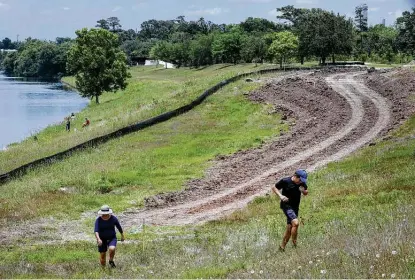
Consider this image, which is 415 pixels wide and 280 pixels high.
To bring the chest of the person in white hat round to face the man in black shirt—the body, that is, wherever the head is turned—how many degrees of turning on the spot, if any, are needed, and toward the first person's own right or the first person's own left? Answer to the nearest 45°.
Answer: approximately 90° to the first person's own left

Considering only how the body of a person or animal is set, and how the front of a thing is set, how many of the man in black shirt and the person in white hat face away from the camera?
0

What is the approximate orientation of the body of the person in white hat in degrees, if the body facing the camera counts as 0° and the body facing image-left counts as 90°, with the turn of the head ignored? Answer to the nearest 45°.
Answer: approximately 0°

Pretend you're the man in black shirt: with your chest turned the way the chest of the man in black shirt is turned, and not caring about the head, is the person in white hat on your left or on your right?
on your right
